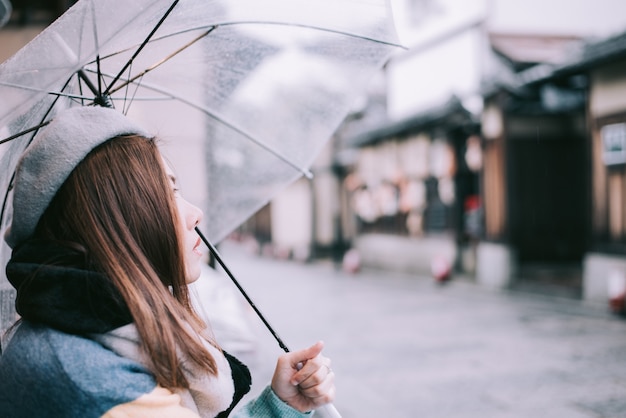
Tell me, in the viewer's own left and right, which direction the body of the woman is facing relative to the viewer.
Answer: facing to the right of the viewer

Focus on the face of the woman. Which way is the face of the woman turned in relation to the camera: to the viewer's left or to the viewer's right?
to the viewer's right
